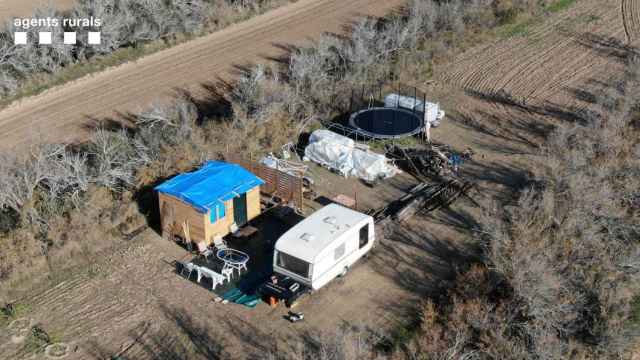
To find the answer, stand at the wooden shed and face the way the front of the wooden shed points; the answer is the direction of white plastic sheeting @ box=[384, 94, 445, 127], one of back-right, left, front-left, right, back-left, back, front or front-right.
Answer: left

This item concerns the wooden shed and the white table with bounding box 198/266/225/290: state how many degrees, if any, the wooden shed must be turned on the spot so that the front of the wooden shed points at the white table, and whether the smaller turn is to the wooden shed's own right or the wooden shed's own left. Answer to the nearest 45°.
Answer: approximately 45° to the wooden shed's own right

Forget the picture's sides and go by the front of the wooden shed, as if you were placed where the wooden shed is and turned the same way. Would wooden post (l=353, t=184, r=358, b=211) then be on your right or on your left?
on your left

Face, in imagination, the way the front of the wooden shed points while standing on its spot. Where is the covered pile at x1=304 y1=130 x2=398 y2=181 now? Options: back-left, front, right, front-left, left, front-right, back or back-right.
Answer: left

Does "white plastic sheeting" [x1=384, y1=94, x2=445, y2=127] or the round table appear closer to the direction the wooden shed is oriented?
the round table

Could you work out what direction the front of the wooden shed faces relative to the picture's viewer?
facing the viewer and to the right of the viewer

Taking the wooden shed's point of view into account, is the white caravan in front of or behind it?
in front

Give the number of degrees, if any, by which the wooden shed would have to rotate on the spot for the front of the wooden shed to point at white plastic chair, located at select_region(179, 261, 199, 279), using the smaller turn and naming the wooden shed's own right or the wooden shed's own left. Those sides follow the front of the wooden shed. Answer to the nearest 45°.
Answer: approximately 45° to the wooden shed's own right

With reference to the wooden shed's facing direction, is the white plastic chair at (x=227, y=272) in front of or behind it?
in front

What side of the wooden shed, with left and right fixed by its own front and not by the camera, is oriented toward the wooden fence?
left
